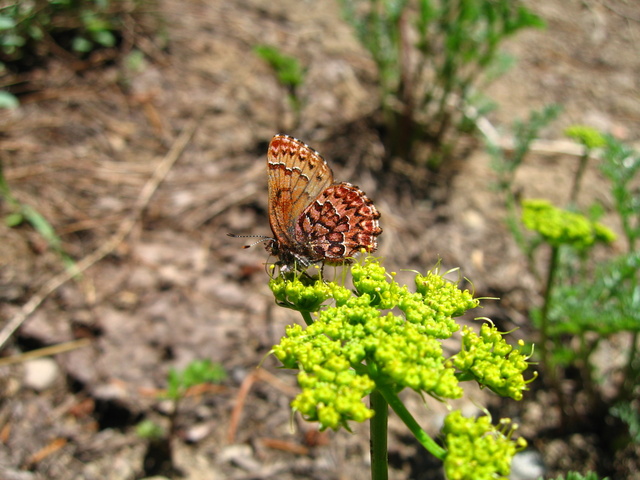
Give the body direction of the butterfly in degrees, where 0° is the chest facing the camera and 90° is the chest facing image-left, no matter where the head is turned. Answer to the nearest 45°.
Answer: approximately 90°

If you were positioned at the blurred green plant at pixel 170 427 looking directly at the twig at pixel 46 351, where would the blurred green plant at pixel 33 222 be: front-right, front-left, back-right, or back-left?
front-right

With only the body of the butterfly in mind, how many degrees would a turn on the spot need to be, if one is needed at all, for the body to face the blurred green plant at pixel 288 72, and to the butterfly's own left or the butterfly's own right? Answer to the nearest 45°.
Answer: approximately 90° to the butterfly's own right

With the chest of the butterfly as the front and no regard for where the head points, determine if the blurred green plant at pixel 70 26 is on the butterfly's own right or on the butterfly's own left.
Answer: on the butterfly's own right

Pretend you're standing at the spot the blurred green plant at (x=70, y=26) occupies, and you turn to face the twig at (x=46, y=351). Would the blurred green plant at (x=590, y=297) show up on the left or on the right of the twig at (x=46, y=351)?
left

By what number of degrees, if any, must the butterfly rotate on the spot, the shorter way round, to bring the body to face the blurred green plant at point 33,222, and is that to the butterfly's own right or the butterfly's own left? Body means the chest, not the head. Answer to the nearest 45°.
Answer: approximately 45° to the butterfly's own right

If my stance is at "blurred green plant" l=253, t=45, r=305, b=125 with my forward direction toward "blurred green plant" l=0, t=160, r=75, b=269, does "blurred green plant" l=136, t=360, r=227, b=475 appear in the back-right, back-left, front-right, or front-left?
front-left

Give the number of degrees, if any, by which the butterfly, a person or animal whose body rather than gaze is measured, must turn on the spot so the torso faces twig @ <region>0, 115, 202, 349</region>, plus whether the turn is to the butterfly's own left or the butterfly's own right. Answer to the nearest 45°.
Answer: approximately 45° to the butterfly's own right

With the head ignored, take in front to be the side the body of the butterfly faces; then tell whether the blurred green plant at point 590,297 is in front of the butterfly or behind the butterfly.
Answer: behind
